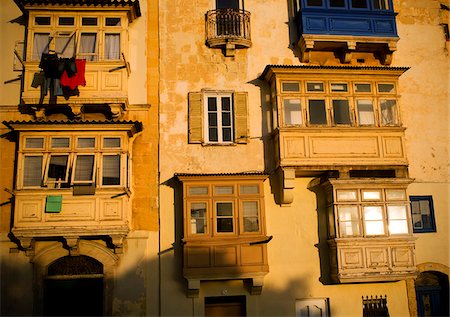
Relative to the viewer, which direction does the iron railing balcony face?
toward the camera
